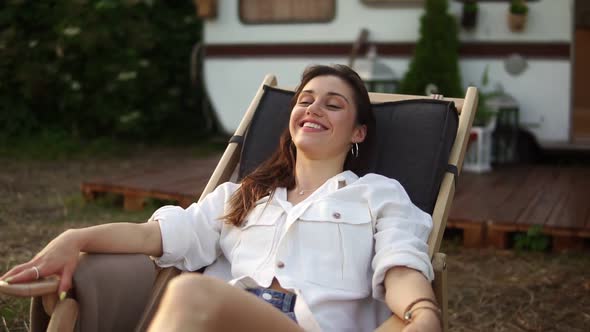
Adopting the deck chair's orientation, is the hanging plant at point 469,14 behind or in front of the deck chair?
behind

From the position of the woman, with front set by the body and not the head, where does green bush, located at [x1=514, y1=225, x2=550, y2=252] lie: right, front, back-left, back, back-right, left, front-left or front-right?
back

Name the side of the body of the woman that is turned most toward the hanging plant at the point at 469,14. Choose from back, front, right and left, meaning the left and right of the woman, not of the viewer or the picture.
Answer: back

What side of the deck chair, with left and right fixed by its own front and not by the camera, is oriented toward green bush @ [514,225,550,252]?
back

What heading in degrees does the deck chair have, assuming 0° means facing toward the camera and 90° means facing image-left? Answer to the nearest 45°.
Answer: approximately 45°

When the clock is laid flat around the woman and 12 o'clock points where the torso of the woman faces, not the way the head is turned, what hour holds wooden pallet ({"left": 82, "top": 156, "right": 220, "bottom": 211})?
The wooden pallet is roughly at 4 o'clock from the woman.

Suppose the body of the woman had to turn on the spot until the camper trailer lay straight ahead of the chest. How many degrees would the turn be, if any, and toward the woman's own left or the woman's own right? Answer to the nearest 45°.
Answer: approximately 135° to the woman's own right

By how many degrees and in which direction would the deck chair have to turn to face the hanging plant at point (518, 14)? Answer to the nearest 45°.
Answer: approximately 180°

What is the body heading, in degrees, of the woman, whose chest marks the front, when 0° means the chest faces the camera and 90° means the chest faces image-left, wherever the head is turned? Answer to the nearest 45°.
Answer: approximately 45°

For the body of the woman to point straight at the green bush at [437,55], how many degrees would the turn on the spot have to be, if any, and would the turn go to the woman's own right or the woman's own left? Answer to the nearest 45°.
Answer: approximately 135° to the woman's own right
